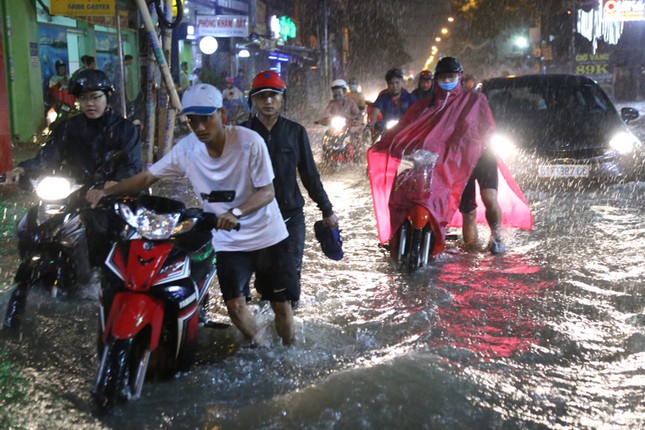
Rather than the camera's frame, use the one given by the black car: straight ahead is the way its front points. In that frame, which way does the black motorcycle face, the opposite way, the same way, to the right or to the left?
the same way

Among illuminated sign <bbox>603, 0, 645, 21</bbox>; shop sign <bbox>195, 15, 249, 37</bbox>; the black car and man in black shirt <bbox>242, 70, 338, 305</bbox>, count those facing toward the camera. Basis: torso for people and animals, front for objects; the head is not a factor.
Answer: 4

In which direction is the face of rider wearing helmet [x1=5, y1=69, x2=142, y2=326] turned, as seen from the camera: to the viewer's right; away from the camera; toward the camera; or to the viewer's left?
toward the camera

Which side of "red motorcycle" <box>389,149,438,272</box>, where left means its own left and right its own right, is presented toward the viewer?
front

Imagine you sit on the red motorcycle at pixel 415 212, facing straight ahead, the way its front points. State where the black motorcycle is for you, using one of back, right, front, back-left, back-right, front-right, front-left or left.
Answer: front-right

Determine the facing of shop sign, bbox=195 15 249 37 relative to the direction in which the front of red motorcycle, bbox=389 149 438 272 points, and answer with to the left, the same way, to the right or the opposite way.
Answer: the same way

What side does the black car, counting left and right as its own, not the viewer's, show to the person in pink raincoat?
front

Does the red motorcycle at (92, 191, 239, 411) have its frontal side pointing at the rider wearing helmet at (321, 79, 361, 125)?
no

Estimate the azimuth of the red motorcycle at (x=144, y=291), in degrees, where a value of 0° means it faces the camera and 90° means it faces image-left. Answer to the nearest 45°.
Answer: approximately 45°

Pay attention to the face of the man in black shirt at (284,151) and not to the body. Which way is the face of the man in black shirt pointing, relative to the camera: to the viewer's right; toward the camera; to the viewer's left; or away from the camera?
toward the camera

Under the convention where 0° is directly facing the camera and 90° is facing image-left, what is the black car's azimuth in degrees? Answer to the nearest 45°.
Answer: approximately 0°

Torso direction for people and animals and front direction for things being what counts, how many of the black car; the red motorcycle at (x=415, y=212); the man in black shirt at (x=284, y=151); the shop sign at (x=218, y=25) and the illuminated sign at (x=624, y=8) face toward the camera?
5

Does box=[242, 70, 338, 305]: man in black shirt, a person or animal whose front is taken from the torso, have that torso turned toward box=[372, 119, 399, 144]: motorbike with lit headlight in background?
no

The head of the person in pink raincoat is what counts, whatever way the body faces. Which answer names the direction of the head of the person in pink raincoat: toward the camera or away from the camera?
toward the camera

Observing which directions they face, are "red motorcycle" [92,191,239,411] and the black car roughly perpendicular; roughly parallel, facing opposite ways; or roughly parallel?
roughly parallel

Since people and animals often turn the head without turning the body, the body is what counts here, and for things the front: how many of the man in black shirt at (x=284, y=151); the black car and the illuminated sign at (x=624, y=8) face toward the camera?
3

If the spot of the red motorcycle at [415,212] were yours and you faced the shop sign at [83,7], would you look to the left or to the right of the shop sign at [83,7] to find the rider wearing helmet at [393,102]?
right

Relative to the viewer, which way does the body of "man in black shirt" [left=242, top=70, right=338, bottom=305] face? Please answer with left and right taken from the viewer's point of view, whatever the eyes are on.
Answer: facing the viewer

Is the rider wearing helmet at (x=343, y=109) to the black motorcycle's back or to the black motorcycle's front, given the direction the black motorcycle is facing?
to the back

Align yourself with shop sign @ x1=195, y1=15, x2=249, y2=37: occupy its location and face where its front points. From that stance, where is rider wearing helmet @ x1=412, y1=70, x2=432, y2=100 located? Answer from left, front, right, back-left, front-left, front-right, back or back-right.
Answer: front

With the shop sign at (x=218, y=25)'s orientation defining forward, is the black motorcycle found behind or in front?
in front

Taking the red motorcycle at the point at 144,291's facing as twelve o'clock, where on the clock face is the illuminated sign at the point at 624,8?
The illuminated sign is roughly at 6 o'clock from the red motorcycle.

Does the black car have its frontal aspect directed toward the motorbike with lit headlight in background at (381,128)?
no
